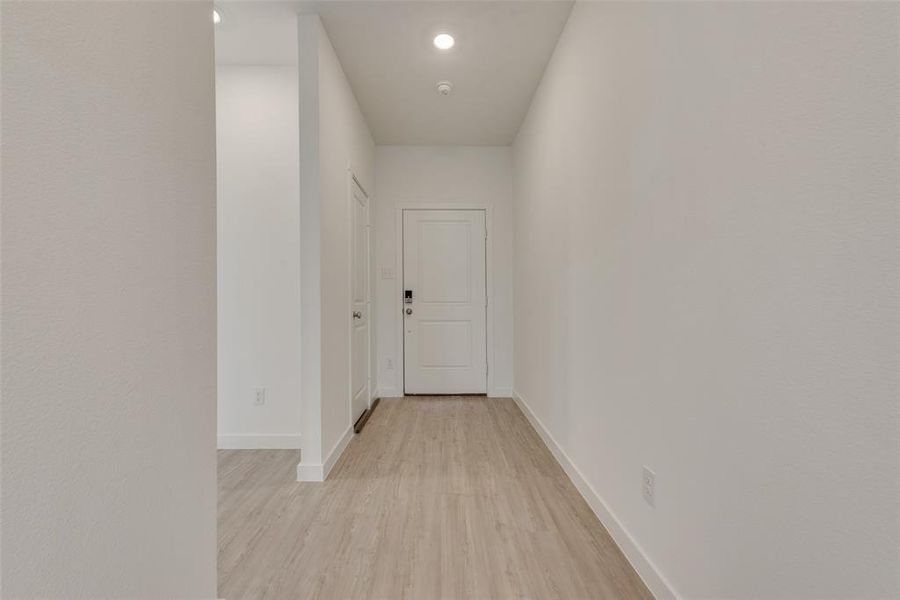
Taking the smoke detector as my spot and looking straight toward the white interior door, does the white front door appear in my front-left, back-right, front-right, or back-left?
front-right

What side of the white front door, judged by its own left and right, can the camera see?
front

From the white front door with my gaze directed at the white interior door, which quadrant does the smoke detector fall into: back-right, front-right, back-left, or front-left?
front-left

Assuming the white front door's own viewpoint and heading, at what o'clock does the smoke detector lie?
The smoke detector is roughly at 12 o'clock from the white front door.

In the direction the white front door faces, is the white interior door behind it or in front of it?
in front

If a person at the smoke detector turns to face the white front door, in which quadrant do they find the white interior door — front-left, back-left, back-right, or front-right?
front-left
